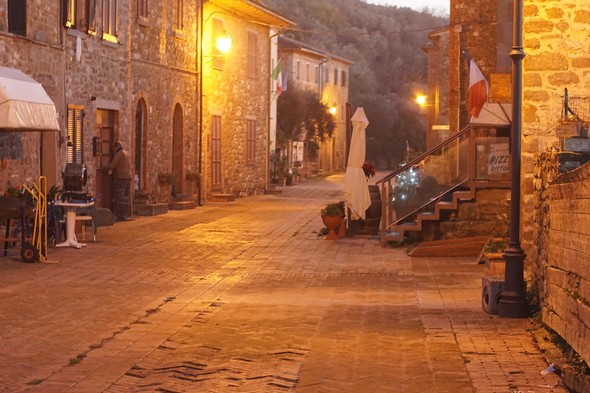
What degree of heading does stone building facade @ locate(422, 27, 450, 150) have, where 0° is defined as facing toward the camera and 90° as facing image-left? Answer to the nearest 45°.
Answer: approximately 45°

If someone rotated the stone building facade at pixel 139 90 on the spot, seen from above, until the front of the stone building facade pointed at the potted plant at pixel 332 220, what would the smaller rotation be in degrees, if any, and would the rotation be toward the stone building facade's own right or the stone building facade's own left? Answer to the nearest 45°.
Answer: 0° — it already faces it

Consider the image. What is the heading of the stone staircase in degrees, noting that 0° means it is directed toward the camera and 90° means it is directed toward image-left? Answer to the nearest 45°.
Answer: approximately 90°

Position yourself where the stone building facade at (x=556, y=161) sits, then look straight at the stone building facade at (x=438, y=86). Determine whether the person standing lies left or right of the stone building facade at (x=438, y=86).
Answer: left

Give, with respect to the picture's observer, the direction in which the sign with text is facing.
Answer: facing the viewer

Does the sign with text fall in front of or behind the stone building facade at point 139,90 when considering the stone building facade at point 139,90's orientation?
in front

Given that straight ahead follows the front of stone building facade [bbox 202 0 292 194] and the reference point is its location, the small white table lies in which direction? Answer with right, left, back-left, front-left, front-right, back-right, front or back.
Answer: front-right

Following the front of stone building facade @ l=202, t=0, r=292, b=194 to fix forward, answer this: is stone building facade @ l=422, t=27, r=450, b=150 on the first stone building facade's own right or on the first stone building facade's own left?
on the first stone building facade's own left
